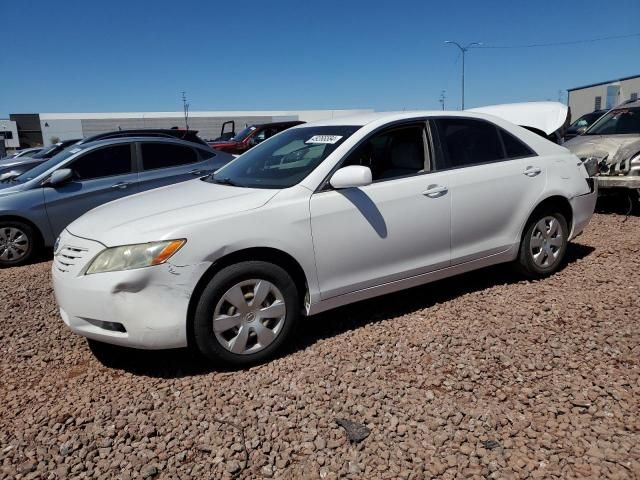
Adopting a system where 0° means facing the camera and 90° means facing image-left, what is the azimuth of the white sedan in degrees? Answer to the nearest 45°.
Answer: approximately 45°

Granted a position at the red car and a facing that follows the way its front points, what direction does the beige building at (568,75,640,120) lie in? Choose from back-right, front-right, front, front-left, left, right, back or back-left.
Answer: back

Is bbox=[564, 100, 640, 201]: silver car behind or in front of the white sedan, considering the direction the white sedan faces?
behind

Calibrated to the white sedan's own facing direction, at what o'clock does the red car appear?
The red car is roughly at 4 o'clock from the white sedan.

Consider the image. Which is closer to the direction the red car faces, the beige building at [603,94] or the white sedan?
the white sedan

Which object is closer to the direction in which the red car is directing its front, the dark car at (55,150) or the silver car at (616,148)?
the dark car

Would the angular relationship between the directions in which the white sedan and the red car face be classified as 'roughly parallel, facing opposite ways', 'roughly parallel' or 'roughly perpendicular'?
roughly parallel

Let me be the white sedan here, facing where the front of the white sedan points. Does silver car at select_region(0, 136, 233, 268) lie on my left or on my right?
on my right

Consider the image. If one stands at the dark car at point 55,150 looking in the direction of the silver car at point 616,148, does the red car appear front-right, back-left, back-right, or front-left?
front-left

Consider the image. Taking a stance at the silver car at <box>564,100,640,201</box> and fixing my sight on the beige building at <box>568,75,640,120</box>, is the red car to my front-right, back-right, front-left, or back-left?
front-left

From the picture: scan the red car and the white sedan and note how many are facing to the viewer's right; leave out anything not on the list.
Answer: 0

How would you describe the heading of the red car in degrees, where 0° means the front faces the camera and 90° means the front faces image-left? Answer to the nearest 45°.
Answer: approximately 45°

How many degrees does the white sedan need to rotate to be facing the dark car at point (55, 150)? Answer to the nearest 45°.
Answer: approximately 90° to its right

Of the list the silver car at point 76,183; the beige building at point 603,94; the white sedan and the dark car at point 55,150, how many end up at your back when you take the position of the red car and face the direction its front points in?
1
